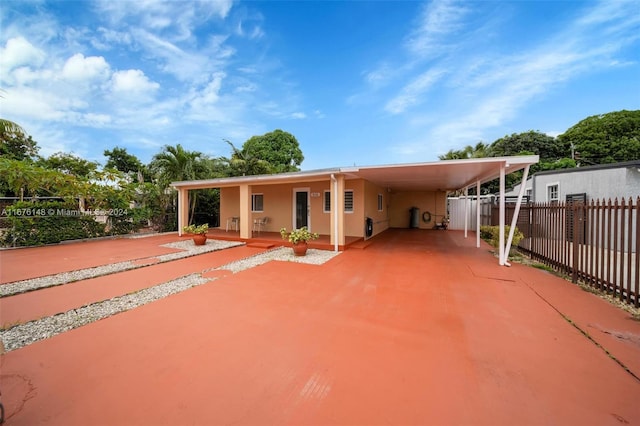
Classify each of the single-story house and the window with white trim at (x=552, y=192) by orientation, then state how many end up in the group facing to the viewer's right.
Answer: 0

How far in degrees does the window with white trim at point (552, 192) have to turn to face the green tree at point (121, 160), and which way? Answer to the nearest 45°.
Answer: approximately 45° to its right

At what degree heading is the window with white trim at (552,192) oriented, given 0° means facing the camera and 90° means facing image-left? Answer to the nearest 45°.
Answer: approximately 45°

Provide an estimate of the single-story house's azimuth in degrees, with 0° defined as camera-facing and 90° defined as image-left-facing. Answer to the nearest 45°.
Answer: approximately 45°

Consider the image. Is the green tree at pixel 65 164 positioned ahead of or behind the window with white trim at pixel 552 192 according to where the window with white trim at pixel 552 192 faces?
ahead

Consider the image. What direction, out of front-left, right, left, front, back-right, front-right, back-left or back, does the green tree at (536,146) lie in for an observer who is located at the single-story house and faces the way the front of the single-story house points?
back
